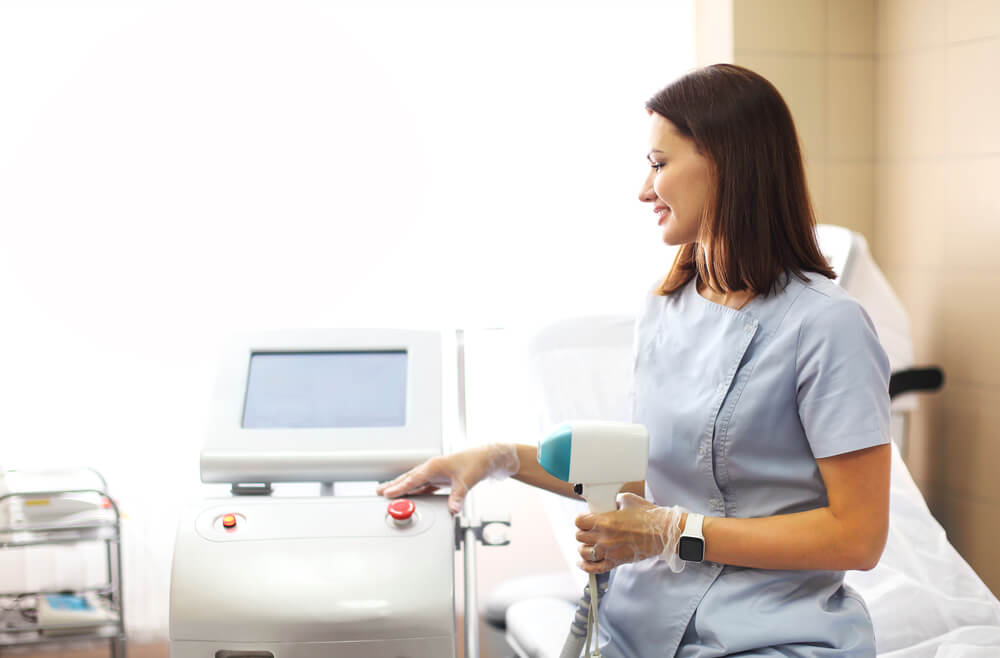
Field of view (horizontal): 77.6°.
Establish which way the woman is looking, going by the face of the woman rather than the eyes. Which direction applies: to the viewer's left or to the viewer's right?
to the viewer's left

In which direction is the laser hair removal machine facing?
toward the camera

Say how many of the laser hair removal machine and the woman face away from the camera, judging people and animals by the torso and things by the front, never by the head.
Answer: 0

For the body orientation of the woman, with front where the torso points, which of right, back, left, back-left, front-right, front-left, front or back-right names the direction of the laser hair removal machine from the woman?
front-right

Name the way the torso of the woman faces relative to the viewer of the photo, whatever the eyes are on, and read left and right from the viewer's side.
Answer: facing the viewer and to the left of the viewer

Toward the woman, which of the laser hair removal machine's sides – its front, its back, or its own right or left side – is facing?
left
